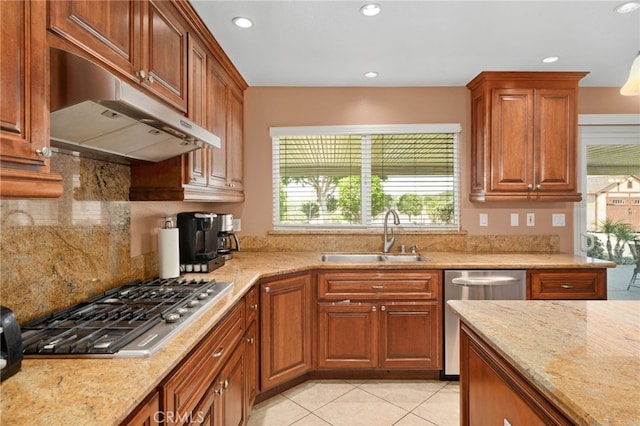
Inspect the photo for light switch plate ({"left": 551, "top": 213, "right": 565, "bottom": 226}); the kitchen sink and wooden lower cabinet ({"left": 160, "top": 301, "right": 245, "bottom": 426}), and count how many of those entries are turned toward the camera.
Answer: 2

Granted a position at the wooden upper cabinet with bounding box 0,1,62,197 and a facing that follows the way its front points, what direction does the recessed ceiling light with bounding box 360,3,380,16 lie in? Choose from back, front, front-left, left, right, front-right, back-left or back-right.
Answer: front-left

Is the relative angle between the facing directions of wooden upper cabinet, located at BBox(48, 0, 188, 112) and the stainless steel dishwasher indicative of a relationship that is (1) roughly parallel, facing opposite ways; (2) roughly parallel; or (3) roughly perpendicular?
roughly perpendicular

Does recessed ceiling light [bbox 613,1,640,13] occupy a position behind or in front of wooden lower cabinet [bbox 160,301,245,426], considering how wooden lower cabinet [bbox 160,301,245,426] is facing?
in front

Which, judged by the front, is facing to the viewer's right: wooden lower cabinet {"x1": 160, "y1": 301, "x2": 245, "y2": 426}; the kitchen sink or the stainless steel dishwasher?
the wooden lower cabinet

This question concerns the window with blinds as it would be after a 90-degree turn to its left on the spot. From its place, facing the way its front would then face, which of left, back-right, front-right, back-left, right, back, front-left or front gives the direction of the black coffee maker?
back-right

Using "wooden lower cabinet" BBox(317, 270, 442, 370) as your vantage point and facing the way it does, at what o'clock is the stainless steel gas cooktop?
The stainless steel gas cooktop is roughly at 1 o'clock from the wooden lower cabinet.

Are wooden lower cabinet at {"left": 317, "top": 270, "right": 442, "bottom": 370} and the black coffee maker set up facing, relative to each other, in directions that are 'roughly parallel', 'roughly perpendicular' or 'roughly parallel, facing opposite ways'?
roughly perpendicular

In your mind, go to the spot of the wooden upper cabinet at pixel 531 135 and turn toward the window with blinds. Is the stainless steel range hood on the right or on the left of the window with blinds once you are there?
left

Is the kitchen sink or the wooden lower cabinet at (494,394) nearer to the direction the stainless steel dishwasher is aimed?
the wooden lower cabinet

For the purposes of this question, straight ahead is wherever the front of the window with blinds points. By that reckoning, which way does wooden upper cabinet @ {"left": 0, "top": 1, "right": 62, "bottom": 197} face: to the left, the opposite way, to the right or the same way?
to the left

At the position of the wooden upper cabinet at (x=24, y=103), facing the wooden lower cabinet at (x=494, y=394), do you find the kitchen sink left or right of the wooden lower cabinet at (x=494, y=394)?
left

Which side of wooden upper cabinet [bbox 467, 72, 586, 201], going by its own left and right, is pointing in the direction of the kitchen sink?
right
